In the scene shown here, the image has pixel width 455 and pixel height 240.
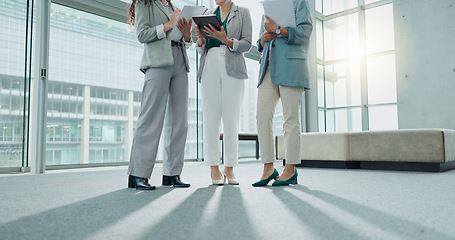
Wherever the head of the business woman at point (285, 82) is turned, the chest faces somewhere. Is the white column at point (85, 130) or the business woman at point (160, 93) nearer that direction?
the business woman

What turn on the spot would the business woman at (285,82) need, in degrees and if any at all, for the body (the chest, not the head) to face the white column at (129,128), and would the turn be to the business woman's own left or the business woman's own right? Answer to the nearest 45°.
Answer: approximately 90° to the business woman's own right

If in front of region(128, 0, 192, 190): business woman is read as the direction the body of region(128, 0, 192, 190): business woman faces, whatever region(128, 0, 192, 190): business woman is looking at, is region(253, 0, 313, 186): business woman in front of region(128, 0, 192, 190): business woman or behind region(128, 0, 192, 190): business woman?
in front

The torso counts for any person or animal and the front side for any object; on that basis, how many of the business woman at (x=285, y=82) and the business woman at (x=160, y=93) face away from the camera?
0

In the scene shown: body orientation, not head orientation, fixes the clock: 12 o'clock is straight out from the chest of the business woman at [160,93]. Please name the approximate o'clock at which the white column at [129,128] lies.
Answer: The white column is roughly at 7 o'clock from the business woman.

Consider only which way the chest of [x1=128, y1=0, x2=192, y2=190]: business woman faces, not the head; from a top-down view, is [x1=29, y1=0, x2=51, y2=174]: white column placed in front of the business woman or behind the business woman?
behind

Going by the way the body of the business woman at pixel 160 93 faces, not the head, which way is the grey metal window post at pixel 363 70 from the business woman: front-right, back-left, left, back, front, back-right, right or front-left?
left

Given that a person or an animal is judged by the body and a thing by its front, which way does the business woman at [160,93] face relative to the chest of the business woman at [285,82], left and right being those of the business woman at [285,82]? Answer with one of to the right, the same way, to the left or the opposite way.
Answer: to the left

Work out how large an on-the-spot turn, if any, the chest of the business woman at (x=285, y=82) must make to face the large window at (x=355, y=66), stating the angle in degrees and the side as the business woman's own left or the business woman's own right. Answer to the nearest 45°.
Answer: approximately 135° to the business woman's own right

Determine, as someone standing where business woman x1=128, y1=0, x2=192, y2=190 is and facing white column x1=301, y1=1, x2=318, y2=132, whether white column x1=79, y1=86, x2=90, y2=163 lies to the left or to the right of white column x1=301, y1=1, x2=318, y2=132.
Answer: left

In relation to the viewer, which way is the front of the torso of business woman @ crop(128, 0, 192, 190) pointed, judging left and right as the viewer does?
facing the viewer and to the right of the viewer

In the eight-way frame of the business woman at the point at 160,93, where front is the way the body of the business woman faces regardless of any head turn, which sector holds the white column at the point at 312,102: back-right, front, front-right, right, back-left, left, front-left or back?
left

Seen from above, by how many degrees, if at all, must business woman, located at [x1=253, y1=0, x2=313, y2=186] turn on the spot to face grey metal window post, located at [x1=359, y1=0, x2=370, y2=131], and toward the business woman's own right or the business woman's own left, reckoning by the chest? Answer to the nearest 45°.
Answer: approximately 135° to the business woman's own right

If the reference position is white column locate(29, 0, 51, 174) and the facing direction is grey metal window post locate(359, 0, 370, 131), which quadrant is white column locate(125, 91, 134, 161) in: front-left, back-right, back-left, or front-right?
front-left

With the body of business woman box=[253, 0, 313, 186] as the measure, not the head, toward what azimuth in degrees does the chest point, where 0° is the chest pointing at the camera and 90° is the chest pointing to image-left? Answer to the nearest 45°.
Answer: approximately 45°
